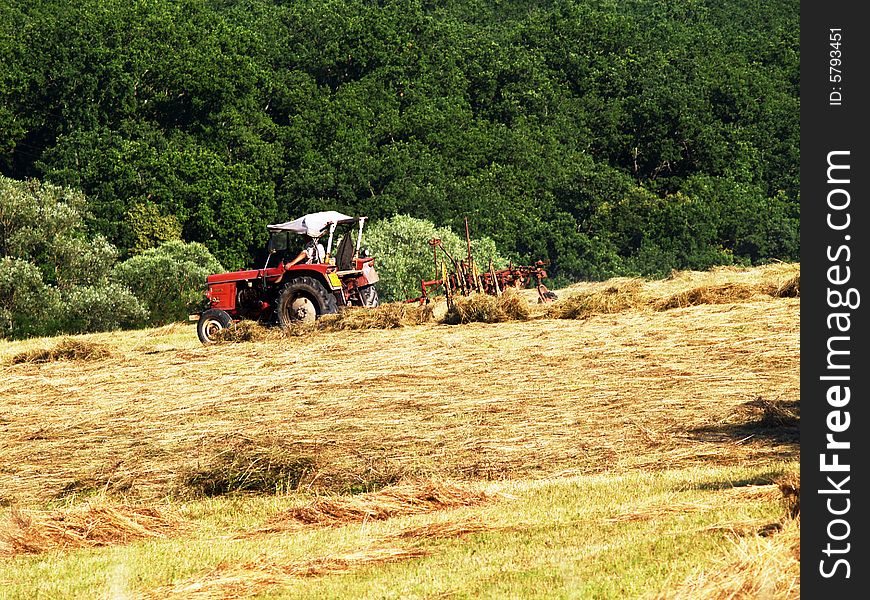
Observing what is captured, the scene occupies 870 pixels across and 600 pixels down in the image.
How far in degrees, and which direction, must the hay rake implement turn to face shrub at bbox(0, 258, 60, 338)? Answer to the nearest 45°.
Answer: approximately 45° to its right

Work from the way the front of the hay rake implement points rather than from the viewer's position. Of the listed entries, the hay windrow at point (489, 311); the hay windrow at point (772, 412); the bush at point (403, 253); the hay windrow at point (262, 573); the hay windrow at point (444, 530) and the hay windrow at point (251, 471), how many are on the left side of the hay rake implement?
5

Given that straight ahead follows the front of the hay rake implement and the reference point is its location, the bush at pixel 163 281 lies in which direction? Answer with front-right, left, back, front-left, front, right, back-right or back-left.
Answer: front-right

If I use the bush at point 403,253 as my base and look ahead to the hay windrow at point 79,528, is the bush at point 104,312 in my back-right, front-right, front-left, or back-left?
front-right

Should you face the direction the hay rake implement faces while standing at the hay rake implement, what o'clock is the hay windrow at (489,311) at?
The hay windrow is roughly at 9 o'clock from the hay rake implement.

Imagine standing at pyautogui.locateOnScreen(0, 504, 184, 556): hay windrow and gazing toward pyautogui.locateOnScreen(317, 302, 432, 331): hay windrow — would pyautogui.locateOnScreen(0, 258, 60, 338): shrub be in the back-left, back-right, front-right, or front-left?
front-left

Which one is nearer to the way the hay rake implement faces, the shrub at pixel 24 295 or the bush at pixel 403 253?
the shrub

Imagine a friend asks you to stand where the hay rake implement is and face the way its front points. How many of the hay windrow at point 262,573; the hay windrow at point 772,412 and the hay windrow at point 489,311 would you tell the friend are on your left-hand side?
3

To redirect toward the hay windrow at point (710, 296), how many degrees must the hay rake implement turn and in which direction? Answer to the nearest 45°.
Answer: approximately 135° to its left

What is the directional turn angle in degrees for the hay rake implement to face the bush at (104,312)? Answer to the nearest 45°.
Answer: approximately 45° to its right

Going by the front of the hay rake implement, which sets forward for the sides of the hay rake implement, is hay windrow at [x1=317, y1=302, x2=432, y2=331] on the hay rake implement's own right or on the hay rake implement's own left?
on the hay rake implement's own left

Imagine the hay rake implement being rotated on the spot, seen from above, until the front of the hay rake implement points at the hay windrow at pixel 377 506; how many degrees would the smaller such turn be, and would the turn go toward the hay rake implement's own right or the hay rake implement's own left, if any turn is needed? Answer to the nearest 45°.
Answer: approximately 90° to the hay rake implement's own left

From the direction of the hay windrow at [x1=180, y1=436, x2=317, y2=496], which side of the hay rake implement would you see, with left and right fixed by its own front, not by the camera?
left

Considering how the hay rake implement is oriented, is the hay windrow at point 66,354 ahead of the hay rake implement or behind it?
ahead

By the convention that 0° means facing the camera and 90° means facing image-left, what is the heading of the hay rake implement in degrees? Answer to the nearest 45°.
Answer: approximately 90°

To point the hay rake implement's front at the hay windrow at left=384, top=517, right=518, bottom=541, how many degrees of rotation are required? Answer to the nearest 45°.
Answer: approximately 90° to its left

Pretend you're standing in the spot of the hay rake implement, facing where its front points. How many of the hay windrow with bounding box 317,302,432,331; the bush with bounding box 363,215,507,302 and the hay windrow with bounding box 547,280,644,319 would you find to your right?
1
